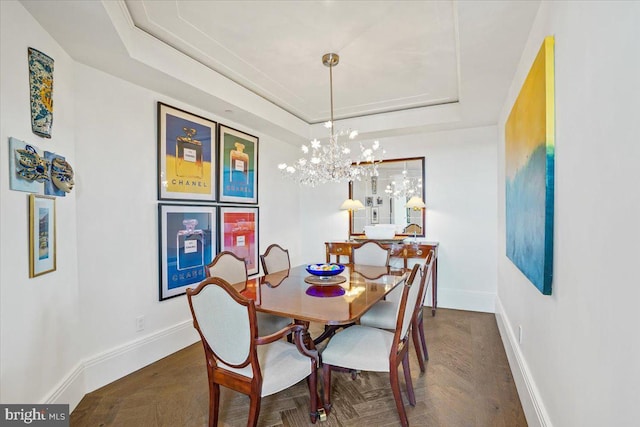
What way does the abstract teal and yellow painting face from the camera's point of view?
to the viewer's left

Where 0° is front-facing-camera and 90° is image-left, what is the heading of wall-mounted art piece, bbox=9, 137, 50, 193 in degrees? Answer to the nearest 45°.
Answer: approximately 315°

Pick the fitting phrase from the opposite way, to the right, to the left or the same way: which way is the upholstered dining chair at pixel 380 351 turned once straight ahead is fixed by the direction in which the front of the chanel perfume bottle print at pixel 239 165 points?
the opposite way

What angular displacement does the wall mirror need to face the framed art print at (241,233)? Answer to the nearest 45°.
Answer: approximately 45° to its right

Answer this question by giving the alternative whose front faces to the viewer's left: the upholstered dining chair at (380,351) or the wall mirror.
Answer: the upholstered dining chair

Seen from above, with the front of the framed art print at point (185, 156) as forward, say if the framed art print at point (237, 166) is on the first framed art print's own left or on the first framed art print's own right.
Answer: on the first framed art print's own left

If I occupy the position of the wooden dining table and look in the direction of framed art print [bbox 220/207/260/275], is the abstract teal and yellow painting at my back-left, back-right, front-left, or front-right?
back-right

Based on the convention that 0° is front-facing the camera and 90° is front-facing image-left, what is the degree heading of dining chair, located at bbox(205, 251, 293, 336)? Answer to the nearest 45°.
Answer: approximately 315°
